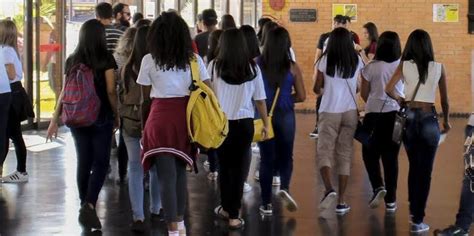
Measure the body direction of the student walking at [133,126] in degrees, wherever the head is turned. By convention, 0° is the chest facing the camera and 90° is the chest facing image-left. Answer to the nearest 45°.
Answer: approximately 180°

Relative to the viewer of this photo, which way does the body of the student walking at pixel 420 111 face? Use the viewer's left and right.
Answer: facing away from the viewer

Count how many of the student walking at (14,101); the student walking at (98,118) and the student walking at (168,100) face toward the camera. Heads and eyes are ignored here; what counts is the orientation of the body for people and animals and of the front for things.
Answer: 0

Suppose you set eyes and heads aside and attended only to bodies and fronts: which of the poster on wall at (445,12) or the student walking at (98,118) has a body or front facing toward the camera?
the poster on wall

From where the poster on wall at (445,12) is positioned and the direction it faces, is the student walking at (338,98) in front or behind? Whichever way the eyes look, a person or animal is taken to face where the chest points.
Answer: in front

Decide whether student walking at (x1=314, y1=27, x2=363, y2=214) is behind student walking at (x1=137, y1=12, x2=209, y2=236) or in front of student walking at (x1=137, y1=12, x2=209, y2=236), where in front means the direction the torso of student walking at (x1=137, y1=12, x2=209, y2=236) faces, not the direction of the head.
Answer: in front

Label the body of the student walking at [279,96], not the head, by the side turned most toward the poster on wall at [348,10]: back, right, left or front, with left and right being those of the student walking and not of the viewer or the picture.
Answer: front

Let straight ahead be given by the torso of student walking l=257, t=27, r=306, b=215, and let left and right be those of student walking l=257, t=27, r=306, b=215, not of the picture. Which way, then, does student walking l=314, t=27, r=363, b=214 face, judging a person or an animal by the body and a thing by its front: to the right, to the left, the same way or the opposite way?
the same way

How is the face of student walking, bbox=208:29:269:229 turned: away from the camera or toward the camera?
away from the camera

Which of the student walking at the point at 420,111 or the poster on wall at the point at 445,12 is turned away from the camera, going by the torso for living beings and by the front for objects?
the student walking

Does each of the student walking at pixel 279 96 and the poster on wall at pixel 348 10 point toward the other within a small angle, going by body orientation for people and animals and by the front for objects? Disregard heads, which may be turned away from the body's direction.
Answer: yes

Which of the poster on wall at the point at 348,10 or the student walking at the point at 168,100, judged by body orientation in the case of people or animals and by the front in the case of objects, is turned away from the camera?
the student walking

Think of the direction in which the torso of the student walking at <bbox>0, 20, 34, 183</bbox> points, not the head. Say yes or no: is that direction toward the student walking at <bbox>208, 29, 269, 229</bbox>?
no

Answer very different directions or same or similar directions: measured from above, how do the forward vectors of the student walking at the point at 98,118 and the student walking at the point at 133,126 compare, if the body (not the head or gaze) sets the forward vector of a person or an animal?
same or similar directions

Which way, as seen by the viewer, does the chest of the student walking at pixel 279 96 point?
away from the camera

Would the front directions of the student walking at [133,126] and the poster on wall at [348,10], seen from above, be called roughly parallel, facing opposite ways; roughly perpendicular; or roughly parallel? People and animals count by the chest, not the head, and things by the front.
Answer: roughly parallel, facing opposite ways

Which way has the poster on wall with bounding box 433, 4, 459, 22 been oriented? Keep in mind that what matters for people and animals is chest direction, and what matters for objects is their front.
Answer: toward the camera

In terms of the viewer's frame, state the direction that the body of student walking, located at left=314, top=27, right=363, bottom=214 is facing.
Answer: away from the camera

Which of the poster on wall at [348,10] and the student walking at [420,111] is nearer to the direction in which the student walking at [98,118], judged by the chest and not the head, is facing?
the poster on wall
